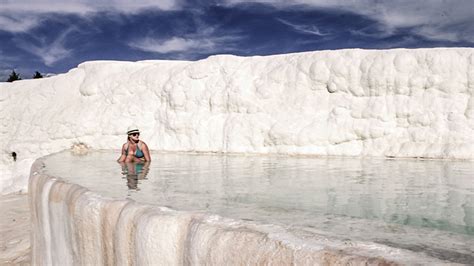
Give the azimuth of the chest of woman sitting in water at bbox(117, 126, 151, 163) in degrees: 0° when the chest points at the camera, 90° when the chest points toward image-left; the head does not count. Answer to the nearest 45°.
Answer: approximately 0°
